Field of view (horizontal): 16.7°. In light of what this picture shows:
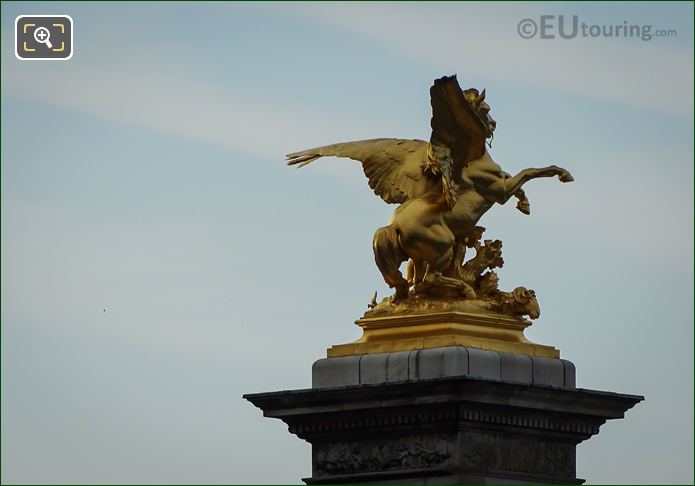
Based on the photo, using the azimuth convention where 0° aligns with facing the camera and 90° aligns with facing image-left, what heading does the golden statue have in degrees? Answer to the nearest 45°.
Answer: approximately 225°
